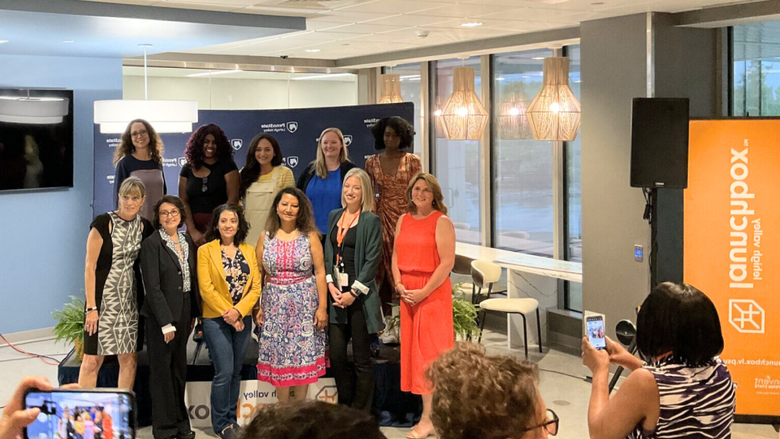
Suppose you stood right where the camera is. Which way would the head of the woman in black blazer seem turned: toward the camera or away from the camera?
toward the camera

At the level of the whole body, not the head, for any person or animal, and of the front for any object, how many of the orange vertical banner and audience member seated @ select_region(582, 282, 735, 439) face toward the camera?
1

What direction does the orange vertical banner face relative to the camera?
toward the camera

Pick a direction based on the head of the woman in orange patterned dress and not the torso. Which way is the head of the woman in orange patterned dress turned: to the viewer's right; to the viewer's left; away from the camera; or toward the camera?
toward the camera

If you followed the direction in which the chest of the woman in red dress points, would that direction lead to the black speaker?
no

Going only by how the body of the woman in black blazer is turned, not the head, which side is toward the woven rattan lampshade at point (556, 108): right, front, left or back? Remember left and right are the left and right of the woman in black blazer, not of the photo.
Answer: left

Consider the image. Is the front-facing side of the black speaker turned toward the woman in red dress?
no

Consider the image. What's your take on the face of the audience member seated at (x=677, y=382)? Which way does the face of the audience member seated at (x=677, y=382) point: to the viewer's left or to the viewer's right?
to the viewer's left

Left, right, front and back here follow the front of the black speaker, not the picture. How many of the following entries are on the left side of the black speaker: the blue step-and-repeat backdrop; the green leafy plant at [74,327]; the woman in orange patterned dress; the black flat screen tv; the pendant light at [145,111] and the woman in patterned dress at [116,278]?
0

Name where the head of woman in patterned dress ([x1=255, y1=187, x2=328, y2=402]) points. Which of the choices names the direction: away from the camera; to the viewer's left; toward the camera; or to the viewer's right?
toward the camera

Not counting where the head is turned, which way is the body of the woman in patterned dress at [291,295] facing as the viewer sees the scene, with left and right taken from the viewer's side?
facing the viewer

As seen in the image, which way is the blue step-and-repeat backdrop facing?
toward the camera

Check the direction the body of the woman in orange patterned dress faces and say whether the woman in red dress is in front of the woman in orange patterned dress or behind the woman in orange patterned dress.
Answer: in front

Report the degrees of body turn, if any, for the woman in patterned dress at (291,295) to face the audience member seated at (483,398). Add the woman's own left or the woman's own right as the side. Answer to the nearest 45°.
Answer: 0° — they already face them
